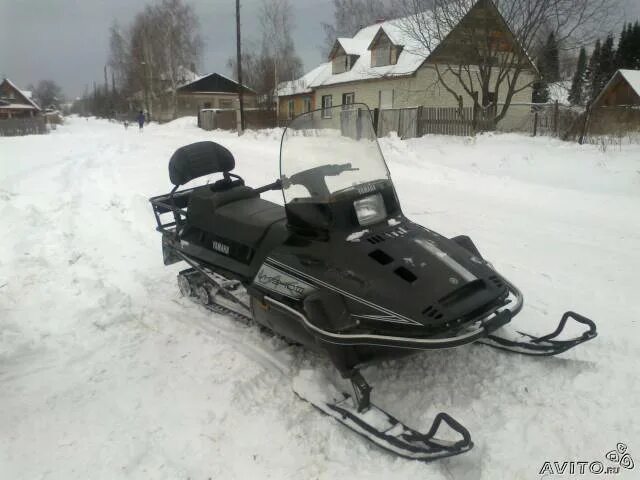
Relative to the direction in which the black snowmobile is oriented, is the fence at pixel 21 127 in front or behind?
behind

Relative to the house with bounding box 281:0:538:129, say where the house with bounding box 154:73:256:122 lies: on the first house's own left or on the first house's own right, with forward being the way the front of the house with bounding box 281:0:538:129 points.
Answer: on the first house's own right

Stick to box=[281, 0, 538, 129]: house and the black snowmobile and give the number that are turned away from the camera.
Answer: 0

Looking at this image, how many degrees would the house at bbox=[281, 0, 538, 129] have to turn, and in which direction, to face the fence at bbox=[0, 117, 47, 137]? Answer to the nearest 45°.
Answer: approximately 45° to its right

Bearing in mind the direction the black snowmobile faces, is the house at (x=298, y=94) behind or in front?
behind

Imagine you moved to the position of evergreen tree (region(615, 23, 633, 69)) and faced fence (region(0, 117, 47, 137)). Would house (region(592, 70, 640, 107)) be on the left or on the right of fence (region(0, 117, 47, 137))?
left

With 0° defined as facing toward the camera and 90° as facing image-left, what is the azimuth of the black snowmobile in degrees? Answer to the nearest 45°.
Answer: approximately 315°

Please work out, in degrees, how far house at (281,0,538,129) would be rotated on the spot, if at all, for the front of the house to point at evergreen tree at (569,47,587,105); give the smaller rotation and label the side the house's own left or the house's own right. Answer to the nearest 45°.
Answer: approximately 90° to the house's own left

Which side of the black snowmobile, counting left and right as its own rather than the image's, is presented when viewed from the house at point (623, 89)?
left

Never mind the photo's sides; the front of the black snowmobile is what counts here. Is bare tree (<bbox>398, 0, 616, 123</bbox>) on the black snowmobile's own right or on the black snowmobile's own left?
on the black snowmobile's own left

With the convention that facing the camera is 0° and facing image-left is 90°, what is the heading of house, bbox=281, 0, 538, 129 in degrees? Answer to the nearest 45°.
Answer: approximately 45°
